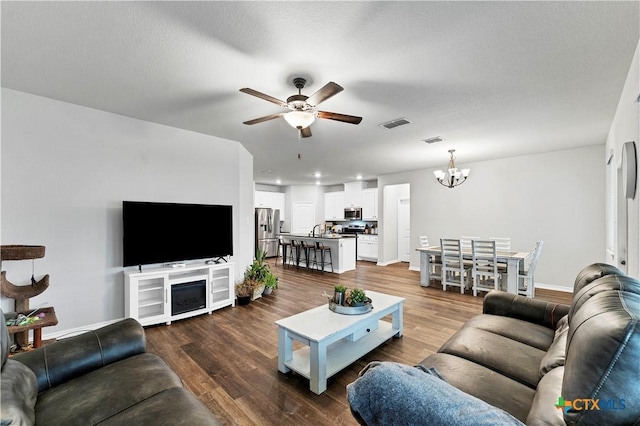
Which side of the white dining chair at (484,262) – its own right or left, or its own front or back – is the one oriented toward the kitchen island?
left

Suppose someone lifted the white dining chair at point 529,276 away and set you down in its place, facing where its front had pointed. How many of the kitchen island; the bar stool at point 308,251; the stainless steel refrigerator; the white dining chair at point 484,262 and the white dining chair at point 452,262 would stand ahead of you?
5

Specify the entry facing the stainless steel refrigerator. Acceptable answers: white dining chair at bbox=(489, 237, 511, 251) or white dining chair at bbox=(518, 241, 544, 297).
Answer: white dining chair at bbox=(518, 241, 544, 297)

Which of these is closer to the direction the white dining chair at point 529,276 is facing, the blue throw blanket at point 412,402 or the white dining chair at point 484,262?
the white dining chair

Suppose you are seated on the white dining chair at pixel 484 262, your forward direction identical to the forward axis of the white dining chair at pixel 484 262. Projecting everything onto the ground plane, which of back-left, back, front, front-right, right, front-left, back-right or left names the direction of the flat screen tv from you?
back-left

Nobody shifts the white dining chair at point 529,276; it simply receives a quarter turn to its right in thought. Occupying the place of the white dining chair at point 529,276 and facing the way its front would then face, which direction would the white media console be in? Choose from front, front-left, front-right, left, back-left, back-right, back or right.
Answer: back-left

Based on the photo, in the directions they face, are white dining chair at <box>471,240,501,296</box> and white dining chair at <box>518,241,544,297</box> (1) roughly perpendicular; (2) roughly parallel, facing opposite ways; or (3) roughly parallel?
roughly perpendicular

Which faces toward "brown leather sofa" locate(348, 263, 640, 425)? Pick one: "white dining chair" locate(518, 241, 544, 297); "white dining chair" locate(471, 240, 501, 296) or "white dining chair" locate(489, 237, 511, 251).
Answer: "white dining chair" locate(489, 237, 511, 251)

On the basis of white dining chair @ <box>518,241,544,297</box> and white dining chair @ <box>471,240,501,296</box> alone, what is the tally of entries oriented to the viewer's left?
1

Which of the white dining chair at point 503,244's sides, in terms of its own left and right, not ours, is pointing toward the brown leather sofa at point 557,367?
front

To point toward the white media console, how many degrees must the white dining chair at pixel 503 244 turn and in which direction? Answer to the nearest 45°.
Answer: approximately 45° to its right

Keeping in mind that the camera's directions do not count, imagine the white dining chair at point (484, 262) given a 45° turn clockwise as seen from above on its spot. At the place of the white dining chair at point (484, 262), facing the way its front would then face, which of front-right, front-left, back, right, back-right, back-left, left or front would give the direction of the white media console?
back

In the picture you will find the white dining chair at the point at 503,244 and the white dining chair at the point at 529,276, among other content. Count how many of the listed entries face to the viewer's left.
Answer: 1

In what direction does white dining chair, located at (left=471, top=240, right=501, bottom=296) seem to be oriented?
away from the camera

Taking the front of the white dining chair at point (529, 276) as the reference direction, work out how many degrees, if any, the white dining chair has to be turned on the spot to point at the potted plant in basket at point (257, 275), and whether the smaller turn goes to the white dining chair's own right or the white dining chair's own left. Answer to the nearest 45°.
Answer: approximately 45° to the white dining chair's own left

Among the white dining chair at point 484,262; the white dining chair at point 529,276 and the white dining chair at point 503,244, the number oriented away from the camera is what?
1

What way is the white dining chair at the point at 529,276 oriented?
to the viewer's left
